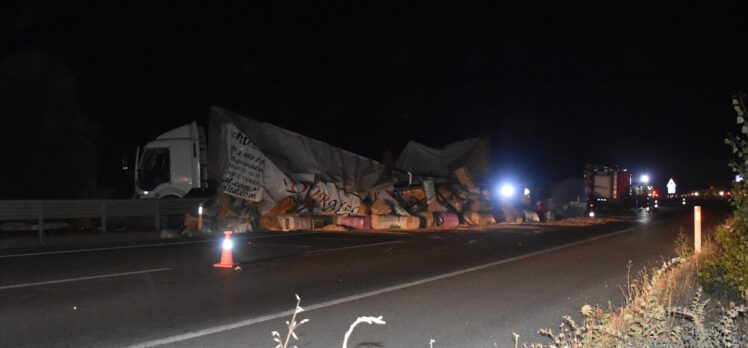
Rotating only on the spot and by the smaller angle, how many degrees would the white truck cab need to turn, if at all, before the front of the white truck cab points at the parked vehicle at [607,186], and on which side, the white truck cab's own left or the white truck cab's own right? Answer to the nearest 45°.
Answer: approximately 135° to the white truck cab's own right

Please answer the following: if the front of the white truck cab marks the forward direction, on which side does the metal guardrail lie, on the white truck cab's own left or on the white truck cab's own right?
on the white truck cab's own left

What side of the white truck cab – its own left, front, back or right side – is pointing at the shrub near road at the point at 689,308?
left

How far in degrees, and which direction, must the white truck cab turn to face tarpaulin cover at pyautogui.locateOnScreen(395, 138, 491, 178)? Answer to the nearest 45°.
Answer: approximately 135° to its right

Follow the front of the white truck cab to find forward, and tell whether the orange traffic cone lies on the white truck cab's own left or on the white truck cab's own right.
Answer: on the white truck cab's own left

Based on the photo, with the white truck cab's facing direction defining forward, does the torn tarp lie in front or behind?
behind

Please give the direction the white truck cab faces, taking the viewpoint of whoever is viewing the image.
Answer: facing to the left of the viewer
